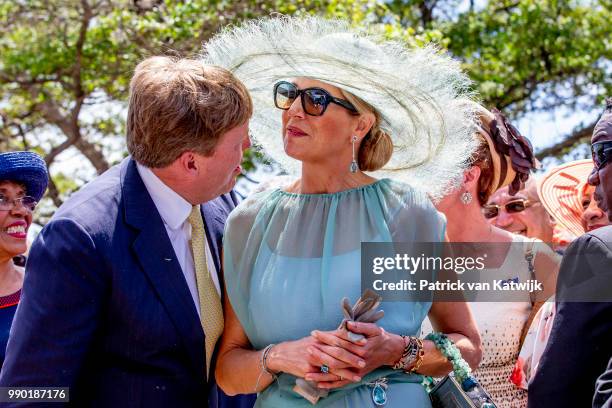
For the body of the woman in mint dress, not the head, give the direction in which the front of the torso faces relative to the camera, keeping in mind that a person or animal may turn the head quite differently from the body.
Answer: toward the camera

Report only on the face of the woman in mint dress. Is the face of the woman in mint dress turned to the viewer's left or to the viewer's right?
to the viewer's left

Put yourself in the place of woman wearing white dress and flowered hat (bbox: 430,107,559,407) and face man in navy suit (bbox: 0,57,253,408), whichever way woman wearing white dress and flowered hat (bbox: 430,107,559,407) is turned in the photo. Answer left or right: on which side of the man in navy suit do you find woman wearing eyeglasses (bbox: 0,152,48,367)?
right

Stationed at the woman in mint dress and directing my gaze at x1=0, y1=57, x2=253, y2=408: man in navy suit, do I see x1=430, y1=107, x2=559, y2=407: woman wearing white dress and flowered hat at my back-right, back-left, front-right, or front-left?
back-right

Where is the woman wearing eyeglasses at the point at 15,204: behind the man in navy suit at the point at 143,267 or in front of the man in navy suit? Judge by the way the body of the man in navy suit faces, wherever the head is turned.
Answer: behind

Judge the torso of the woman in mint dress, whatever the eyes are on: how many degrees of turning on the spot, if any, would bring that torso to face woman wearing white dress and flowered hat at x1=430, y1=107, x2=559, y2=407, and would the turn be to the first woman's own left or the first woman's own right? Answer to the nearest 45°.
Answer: approximately 135° to the first woman's own left

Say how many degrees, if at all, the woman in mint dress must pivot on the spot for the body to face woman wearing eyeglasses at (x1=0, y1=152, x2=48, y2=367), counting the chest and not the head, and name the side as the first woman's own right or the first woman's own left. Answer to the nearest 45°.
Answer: approximately 135° to the first woman's own right

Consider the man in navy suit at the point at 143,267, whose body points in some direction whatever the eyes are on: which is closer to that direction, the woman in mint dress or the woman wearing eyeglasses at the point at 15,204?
the woman in mint dress

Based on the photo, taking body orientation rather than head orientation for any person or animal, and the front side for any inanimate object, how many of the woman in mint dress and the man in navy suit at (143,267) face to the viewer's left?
0

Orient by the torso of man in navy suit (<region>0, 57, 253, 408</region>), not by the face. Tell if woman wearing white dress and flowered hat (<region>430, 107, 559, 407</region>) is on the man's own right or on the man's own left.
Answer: on the man's own left

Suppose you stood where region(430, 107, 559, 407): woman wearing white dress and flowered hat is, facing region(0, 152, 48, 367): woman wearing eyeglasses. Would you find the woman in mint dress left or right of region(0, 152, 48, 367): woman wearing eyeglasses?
left

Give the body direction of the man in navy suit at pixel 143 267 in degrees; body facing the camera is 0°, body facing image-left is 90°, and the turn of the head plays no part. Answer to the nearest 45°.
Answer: approximately 315°
